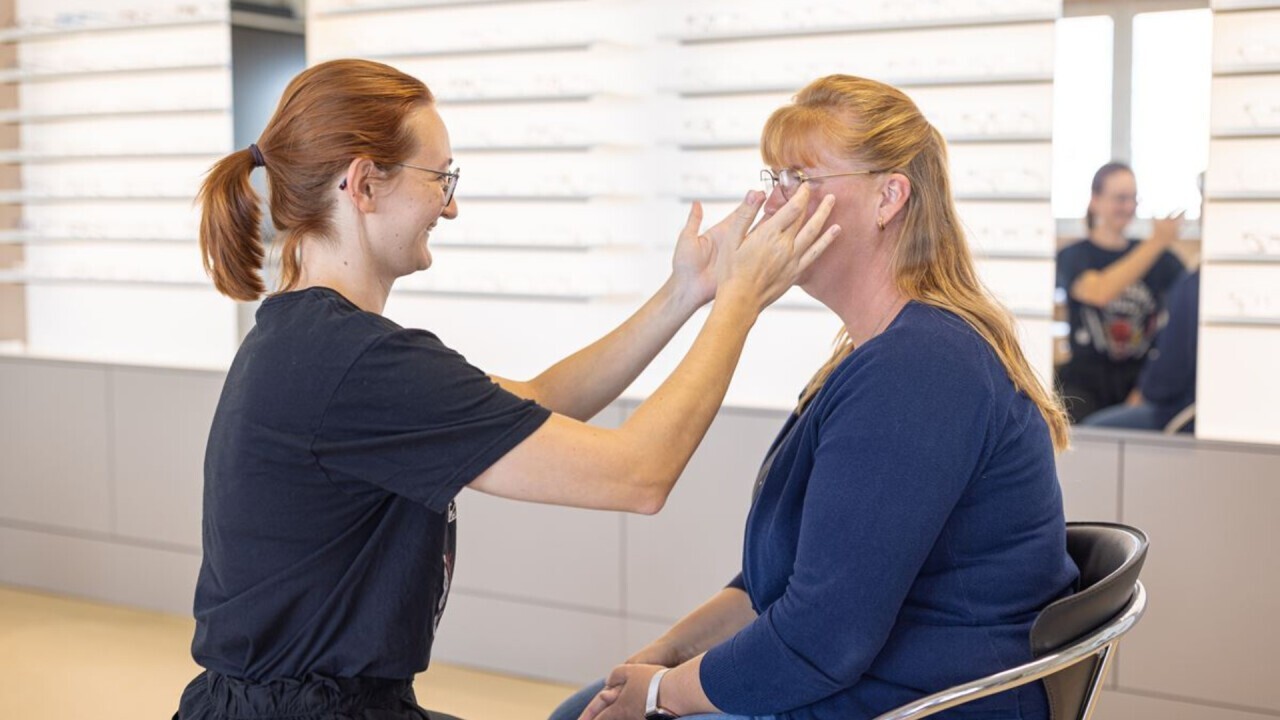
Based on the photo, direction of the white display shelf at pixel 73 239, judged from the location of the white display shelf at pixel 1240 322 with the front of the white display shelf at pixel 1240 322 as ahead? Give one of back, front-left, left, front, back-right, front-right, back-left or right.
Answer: right

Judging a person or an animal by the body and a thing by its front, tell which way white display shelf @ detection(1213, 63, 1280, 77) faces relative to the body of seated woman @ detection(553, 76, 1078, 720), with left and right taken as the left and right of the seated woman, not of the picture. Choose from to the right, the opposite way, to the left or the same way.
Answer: to the left

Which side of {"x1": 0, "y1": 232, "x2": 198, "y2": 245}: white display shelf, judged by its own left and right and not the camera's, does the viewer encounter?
front

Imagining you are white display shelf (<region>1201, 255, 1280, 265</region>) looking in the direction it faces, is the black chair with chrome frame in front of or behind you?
in front

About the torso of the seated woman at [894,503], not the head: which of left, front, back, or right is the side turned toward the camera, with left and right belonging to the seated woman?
left

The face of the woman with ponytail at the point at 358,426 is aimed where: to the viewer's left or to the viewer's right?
to the viewer's right

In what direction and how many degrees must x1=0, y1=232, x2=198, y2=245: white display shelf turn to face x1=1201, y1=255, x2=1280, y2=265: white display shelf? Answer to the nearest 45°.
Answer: approximately 45° to its left

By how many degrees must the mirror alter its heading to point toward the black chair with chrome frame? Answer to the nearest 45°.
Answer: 0° — it already faces it

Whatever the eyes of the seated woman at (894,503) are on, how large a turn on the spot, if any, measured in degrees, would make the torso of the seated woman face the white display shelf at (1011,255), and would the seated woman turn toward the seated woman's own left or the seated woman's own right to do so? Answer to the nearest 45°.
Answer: approximately 90° to the seated woman's own right

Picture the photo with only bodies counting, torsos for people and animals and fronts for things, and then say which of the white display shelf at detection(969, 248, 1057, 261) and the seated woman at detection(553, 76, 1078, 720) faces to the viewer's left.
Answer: the seated woman

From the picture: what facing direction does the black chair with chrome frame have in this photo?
to the viewer's left

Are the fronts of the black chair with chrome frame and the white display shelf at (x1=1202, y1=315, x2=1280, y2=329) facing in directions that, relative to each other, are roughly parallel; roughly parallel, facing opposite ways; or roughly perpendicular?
roughly perpendicular

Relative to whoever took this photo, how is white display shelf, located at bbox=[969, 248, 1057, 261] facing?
facing the viewer

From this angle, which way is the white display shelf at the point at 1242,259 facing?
toward the camera

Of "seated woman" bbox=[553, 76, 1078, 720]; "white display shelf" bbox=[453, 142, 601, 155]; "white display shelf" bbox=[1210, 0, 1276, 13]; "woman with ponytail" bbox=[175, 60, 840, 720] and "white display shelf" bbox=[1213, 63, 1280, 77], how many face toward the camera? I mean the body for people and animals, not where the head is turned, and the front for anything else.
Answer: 3

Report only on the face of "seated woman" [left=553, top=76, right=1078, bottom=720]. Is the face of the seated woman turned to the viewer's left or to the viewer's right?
to the viewer's left

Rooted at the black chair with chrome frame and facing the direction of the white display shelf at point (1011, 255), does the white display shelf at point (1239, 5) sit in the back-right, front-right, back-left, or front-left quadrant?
front-right
